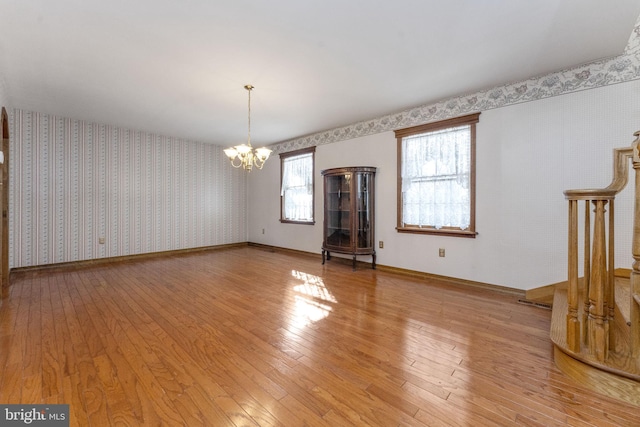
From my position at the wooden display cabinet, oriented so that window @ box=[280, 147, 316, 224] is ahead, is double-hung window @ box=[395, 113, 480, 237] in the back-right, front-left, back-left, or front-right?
back-right

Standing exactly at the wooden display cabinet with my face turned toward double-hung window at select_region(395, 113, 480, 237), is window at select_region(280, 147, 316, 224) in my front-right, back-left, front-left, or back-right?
back-left

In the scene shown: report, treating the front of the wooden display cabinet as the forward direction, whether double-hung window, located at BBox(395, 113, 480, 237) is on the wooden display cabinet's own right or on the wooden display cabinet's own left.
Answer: on the wooden display cabinet's own left

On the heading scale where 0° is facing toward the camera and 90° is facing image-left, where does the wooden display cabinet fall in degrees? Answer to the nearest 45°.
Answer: approximately 45°

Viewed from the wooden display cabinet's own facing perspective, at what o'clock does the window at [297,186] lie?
The window is roughly at 3 o'clock from the wooden display cabinet.
